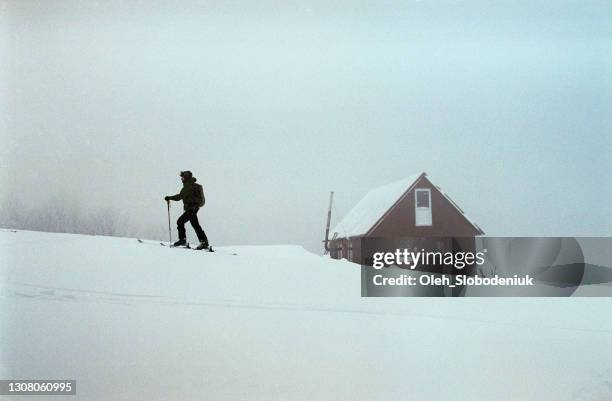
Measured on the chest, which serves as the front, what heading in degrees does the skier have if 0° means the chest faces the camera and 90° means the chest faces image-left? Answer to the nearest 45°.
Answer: approximately 90°

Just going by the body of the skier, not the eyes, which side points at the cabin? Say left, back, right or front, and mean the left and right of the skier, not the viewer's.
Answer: back
